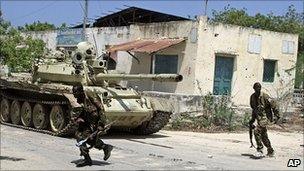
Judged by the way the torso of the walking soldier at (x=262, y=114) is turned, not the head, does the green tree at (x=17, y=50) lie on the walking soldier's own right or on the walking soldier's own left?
on the walking soldier's own right

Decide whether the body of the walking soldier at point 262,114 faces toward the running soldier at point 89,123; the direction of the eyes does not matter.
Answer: yes

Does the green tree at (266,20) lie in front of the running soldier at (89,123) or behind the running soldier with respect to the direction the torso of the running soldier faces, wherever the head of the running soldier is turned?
behind

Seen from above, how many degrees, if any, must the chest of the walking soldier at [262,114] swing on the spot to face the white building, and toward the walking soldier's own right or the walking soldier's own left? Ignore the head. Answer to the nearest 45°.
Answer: approximately 135° to the walking soldier's own right

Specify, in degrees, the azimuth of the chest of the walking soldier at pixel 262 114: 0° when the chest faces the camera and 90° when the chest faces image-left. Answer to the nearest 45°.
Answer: approximately 45°

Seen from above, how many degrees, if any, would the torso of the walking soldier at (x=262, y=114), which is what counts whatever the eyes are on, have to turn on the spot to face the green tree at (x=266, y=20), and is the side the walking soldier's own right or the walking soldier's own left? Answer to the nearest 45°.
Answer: approximately 135° to the walking soldier's own right
